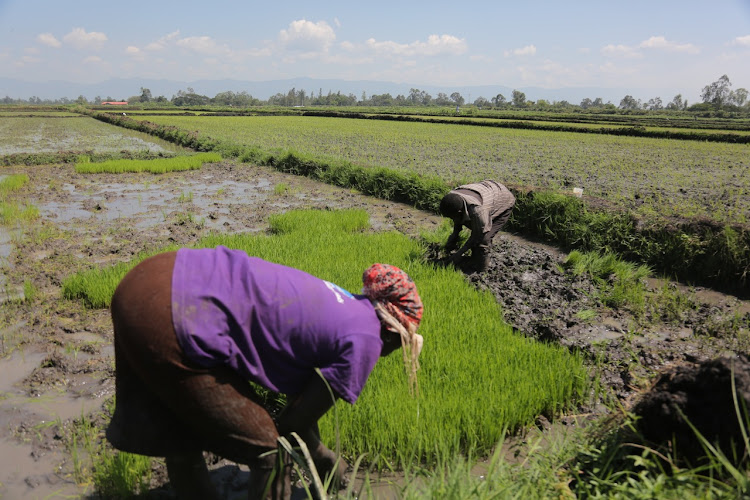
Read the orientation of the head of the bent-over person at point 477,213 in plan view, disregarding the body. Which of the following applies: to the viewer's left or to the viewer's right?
to the viewer's left

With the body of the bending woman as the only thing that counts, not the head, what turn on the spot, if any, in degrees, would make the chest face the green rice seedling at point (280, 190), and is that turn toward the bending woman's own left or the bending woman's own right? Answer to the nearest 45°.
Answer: approximately 90° to the bending woman's own left

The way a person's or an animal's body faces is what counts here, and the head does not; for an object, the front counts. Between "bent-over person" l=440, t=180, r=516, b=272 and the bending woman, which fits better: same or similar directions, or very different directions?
very different directions

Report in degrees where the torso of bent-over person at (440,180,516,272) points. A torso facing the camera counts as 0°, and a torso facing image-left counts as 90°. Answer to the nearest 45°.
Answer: approximately 45°

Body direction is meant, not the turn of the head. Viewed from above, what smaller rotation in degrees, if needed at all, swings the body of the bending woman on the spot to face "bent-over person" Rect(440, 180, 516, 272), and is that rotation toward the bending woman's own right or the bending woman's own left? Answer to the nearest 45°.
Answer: approximately 45° to the bending woman's own left

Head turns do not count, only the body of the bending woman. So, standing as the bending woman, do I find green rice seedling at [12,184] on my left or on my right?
on my left

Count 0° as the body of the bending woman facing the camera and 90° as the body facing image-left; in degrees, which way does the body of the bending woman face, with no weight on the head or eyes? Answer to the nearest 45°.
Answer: approximately 270°

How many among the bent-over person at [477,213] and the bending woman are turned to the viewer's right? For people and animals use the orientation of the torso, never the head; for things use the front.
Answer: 1
